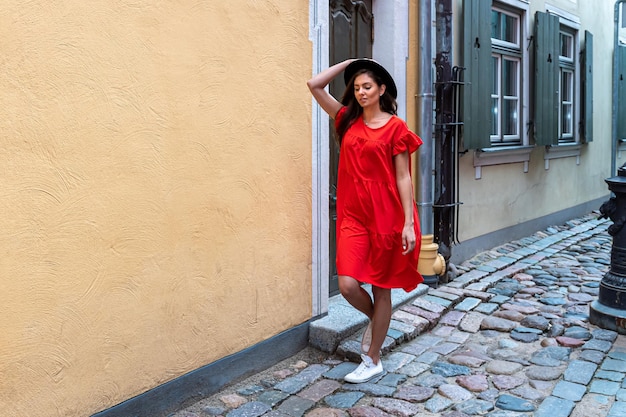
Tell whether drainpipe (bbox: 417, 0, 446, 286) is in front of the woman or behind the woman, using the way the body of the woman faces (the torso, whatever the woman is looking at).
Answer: behind

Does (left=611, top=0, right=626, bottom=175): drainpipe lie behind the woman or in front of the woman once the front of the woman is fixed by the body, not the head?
behind

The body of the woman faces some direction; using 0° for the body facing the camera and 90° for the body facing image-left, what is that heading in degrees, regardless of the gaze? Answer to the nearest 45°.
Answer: approximately 45°
